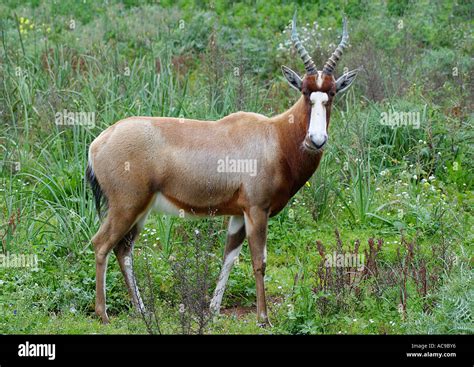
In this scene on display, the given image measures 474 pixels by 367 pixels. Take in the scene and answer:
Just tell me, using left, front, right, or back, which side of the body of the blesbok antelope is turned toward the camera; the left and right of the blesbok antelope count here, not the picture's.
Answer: right
